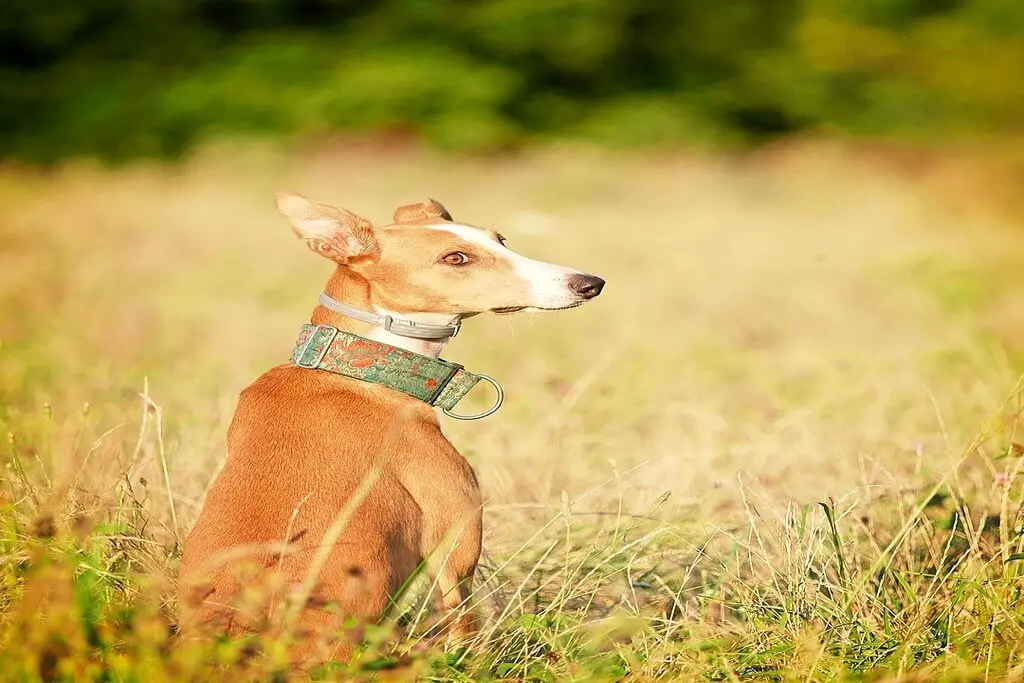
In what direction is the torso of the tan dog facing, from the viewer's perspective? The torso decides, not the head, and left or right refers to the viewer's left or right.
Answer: facing away from the viewer and to the right of the viewer
